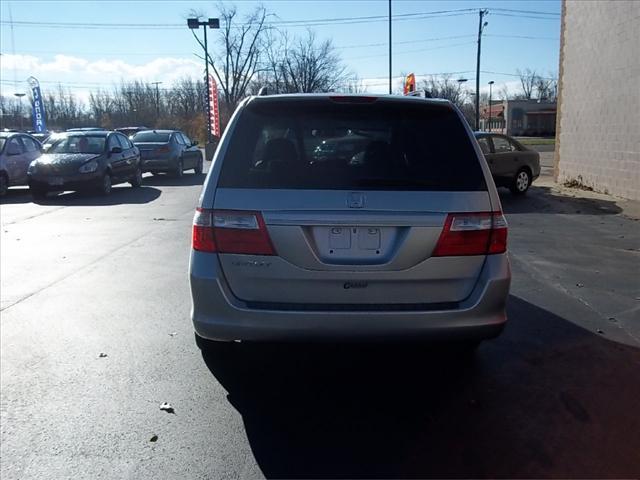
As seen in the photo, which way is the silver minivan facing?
away from the camera

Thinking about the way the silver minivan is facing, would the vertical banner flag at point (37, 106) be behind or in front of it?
in front

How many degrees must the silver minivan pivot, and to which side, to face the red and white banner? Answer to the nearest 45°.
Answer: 0° — it already faces it

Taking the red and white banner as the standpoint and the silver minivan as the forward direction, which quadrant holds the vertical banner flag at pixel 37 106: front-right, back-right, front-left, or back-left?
back-right
